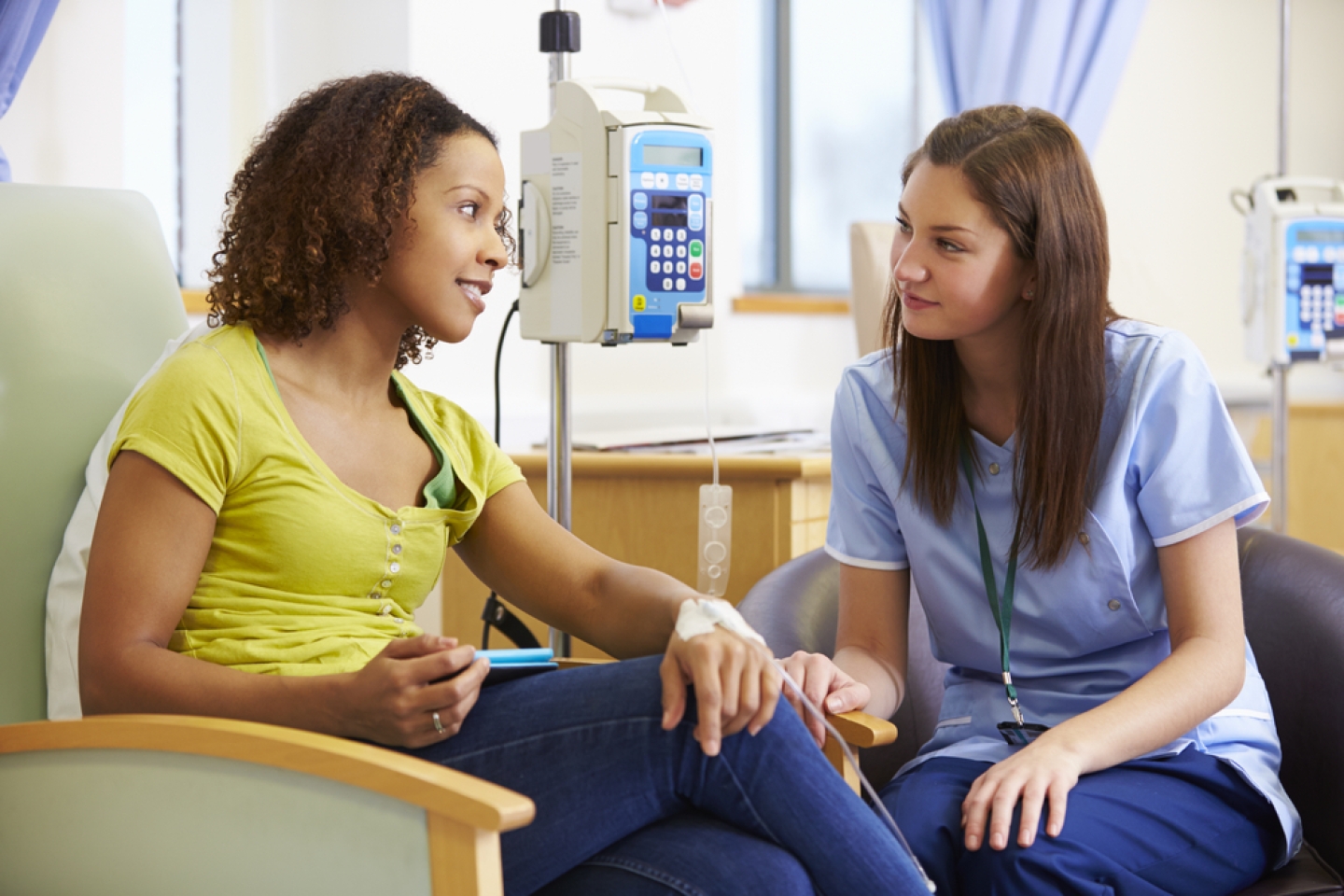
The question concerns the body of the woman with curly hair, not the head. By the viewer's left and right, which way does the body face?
facing the viewer and to the right of the viewer

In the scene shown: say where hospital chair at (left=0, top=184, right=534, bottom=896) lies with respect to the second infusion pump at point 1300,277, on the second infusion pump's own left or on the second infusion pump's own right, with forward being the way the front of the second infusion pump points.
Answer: on the second infusion pump's own right

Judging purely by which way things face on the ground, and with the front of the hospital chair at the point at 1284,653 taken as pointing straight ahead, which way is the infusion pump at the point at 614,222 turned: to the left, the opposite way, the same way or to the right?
to the left

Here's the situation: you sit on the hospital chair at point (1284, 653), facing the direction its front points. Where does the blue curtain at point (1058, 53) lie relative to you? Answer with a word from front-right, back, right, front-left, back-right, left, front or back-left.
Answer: back-right

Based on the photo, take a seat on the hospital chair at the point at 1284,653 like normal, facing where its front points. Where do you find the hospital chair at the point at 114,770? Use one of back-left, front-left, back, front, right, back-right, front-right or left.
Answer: front

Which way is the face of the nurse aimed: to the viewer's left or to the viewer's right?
to the viewer's left

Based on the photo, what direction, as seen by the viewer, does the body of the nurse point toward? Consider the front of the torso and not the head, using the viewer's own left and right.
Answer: facing the viewer and to the left of the viewer

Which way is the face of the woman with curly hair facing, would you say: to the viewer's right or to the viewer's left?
to the viewer's right

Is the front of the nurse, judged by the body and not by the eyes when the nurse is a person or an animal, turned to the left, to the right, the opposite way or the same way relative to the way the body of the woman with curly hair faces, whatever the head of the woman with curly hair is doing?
to the right

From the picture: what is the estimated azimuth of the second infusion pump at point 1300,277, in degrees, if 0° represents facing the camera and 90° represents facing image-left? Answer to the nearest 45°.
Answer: approximately 315°

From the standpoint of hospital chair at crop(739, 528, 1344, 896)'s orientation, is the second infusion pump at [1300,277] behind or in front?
behind

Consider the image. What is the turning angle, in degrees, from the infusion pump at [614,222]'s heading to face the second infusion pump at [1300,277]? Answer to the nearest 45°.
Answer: approximately 90° to its left
